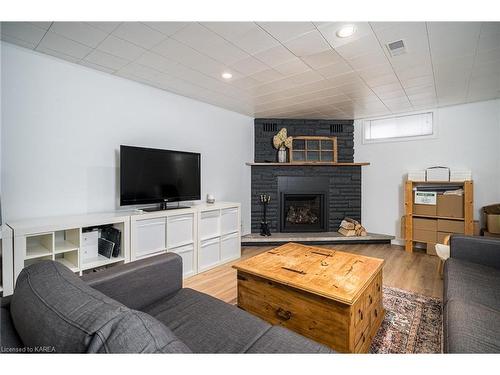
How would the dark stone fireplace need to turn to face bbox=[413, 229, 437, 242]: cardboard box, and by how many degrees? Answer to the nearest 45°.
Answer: approximately 90° to its left

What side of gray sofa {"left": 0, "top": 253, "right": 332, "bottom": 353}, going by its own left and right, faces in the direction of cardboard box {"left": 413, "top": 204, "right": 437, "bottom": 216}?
front

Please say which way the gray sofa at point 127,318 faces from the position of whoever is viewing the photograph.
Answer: facing away from the viewer and to the right of the viewer

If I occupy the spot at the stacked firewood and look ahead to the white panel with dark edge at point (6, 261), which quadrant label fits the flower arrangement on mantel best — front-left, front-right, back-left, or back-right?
front-right

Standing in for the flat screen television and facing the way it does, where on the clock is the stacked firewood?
The stacked firewood is roughly at 10 o'clock from the flat screen television.

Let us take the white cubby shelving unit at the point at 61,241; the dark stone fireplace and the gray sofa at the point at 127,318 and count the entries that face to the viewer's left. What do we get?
0

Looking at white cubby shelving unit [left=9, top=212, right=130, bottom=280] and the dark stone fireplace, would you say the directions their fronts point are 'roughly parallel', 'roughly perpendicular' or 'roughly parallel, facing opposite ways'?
roughly perpendicular

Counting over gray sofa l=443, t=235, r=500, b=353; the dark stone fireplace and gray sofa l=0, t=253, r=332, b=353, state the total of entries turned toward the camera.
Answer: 1

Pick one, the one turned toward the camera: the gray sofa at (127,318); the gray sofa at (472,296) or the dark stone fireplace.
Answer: the dark stone fireplace

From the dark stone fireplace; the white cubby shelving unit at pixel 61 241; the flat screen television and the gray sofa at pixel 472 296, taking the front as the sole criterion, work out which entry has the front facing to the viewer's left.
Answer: the gray sofa

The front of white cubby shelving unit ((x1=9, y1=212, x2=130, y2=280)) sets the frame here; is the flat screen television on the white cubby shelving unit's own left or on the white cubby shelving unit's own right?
on the white cubby shelving unit's own left

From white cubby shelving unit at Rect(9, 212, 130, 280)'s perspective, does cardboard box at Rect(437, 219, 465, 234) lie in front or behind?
in front

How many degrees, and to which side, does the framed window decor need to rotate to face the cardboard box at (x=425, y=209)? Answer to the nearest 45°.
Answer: approximately 90° to its left

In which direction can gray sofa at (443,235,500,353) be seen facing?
to the viewer's left

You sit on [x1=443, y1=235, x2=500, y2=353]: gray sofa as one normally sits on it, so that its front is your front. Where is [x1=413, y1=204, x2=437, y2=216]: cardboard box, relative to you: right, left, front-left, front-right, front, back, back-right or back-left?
right

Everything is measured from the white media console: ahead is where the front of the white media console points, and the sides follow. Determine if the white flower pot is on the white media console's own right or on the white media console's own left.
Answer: on the white media console's own left

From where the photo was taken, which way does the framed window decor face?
toward the camera

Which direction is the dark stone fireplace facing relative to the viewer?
toward the camera

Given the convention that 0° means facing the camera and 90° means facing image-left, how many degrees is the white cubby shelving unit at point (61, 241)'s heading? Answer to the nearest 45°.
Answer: approximately 315°
